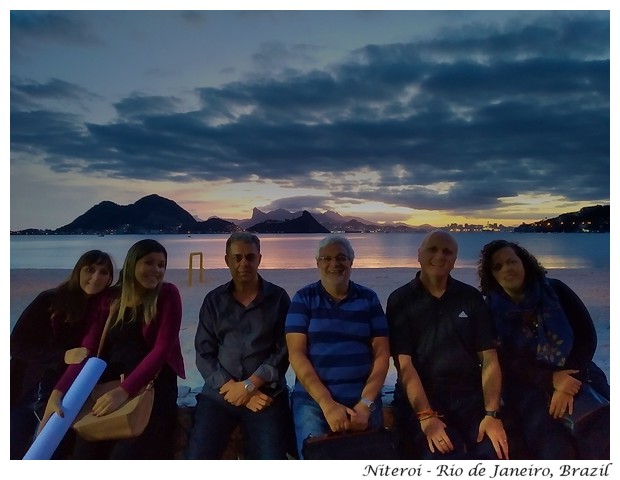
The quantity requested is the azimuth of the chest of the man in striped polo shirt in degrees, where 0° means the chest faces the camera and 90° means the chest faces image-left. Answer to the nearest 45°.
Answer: approximately 0°

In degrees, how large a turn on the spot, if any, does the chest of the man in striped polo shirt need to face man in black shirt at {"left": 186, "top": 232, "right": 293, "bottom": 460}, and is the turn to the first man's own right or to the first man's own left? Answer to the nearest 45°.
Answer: approximately 90° to the first man's own right

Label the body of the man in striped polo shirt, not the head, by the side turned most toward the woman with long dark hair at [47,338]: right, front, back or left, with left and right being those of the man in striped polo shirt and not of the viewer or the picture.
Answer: right

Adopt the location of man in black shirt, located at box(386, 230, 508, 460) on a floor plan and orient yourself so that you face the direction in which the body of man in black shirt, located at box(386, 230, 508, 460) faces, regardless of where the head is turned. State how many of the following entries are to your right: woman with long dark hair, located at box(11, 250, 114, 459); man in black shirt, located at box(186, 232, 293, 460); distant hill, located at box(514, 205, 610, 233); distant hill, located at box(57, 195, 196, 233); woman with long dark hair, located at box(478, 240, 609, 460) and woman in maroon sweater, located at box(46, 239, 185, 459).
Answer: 3

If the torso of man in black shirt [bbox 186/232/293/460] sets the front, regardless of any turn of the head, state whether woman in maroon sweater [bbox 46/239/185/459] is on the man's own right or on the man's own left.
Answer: on the man's own right

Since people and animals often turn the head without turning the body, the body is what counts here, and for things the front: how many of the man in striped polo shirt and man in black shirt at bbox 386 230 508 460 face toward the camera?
2

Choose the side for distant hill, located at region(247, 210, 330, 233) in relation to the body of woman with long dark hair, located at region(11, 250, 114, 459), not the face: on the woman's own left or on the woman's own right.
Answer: on the woman's own left

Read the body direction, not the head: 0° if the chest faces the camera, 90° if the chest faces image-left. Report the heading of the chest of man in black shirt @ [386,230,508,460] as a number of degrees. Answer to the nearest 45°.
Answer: approximately 0°

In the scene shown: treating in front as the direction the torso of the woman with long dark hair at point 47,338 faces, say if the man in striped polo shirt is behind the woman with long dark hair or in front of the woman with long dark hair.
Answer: in front
